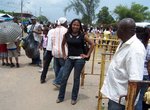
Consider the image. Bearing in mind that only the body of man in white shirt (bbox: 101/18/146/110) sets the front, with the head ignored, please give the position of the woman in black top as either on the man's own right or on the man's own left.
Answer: on the man's own right

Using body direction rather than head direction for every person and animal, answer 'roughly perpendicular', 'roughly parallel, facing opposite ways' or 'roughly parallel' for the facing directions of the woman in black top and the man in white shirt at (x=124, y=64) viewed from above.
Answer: roughly perpendicular

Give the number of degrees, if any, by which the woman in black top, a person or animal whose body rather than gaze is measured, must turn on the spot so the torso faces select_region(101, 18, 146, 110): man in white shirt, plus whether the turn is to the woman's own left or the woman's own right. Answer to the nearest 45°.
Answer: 0° — they already face them

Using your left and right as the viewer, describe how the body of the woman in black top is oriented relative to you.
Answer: facing the viewer

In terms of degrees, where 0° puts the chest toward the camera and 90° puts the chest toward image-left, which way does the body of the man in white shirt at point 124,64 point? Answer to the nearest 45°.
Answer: approximately 90°

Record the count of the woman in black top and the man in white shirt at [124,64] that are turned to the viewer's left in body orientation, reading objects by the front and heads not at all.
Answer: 1

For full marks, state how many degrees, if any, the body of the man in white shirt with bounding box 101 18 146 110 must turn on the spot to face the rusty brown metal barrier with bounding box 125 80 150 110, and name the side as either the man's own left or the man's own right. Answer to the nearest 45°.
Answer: approximately 90° to the man's own left

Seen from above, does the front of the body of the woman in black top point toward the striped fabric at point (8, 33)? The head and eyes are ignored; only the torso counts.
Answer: no

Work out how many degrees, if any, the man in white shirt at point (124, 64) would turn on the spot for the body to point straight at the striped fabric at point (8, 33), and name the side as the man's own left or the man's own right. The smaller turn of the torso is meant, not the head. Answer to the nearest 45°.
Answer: approximately 45° to the man's own right

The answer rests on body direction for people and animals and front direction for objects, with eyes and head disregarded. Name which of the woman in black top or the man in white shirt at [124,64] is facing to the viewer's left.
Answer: the man in white shirt

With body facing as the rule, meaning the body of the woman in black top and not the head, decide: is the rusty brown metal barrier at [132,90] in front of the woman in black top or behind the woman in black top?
in front

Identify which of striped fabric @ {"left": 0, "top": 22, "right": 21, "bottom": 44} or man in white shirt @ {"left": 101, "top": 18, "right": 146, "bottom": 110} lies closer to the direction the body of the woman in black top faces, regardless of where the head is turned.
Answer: the man in white shirt
